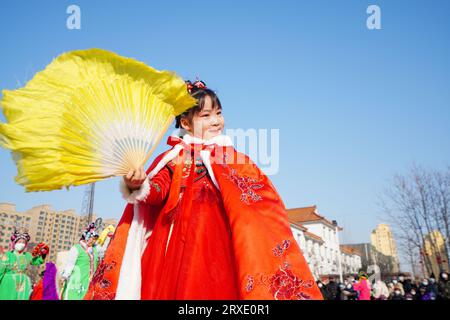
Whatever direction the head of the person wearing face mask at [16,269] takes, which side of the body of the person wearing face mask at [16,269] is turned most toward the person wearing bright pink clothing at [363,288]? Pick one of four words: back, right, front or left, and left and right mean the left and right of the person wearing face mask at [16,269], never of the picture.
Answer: left

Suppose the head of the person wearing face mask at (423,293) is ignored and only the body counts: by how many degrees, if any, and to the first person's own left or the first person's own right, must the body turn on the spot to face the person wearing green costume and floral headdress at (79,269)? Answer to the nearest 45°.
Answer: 0° — they already face them

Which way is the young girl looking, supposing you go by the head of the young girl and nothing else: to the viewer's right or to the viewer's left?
to the viewer's right

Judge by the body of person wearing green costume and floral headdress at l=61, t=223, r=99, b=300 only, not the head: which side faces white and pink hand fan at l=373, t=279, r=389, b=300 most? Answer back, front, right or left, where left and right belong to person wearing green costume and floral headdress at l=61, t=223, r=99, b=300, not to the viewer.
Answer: left

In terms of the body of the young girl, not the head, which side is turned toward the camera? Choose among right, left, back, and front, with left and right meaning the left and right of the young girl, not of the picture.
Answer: front

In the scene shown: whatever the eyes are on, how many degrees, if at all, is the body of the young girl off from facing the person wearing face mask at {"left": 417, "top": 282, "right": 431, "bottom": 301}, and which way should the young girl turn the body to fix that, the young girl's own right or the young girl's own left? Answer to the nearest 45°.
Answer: approximately 135° to the young girl's own left

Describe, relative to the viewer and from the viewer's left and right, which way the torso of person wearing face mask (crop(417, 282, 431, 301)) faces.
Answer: facing the viewer and to the left of the viewer
